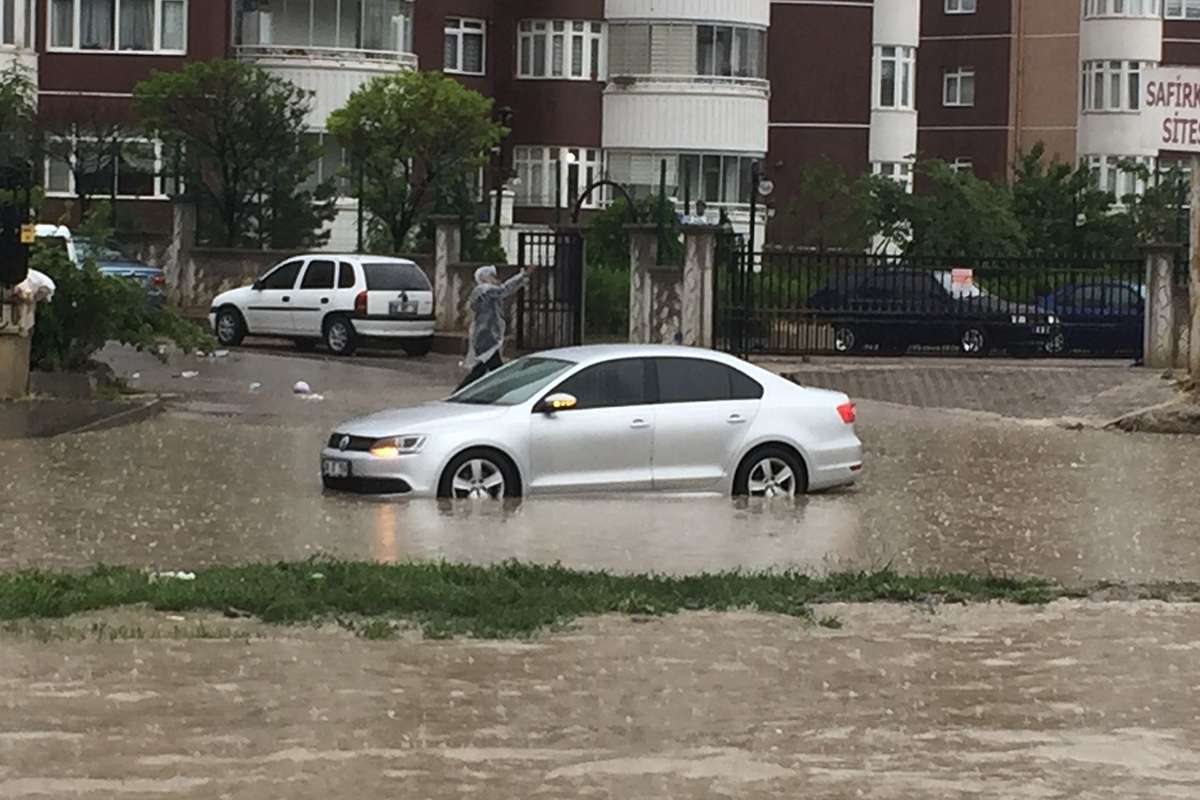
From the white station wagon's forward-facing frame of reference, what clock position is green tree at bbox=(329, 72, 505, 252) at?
The green tree is roughly at 2 o'clock from the white station wagon.

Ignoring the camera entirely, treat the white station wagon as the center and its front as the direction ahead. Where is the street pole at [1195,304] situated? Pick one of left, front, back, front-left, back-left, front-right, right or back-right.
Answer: back

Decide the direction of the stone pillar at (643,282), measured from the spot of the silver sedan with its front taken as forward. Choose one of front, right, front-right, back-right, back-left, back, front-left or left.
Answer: right

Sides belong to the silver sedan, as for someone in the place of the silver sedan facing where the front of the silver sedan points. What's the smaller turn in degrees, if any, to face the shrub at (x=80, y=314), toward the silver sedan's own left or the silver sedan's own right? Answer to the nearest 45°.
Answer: approximately 45° to the silver sedan's own right

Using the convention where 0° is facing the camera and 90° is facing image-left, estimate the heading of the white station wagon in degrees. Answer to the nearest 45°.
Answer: approximately 135°

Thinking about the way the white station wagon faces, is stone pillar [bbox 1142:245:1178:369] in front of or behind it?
behind

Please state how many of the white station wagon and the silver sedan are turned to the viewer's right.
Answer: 0

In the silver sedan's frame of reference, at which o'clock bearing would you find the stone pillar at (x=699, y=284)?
The stone pillar is roughly at 3 o'clock from the silver sedan.

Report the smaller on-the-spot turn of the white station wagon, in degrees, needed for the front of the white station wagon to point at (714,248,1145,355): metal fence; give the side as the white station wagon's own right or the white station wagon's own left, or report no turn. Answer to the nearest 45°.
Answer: approximately 135° to the white station wagon's own right

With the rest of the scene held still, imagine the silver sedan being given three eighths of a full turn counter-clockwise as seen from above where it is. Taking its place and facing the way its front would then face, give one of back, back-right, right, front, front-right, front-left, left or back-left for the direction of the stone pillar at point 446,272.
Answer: back-left

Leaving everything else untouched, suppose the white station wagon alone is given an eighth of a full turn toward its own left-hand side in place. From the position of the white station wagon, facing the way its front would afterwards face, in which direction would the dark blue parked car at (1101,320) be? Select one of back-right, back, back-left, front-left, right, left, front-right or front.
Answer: back

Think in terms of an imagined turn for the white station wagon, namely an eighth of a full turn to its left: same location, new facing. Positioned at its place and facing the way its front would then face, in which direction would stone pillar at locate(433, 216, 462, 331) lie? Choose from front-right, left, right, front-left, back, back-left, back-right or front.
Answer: back-right

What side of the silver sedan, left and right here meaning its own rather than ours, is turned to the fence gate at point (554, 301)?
right

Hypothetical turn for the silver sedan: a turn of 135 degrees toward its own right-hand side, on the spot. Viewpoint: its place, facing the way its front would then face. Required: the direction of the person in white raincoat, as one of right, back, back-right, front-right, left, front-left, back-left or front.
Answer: front-left

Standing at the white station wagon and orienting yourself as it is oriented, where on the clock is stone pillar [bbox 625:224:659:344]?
The stone pillar is roughly at 5 o'clock from the white station wagon.

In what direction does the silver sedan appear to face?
to the viewer's left

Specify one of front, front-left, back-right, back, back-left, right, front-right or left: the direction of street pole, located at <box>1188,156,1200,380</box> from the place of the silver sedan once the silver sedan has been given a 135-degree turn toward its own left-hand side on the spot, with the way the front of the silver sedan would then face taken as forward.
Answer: left

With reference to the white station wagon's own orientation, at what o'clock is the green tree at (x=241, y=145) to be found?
The green tree is roughly at 1 o'clock from the white station wagon.
